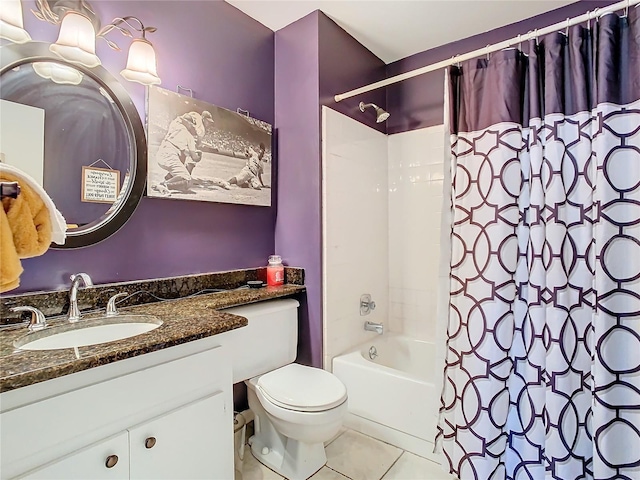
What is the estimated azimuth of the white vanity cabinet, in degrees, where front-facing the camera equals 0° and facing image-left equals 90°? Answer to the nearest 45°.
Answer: approximately 315°

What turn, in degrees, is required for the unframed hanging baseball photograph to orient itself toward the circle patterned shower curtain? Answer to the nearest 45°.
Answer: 0° — it already faces it

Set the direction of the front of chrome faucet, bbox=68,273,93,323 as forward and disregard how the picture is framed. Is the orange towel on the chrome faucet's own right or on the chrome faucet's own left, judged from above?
on the chrome faucet's own right

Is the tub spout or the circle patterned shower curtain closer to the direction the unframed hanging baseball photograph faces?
the circle patterned shower curtain

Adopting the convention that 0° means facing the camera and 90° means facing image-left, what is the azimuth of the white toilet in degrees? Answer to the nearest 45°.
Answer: approximately 315°

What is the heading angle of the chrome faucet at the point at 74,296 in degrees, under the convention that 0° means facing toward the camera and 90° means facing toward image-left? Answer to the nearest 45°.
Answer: approximately 315°

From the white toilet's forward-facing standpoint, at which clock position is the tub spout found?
The tub spout is roughly at 9 o'clock from the white toilet.
